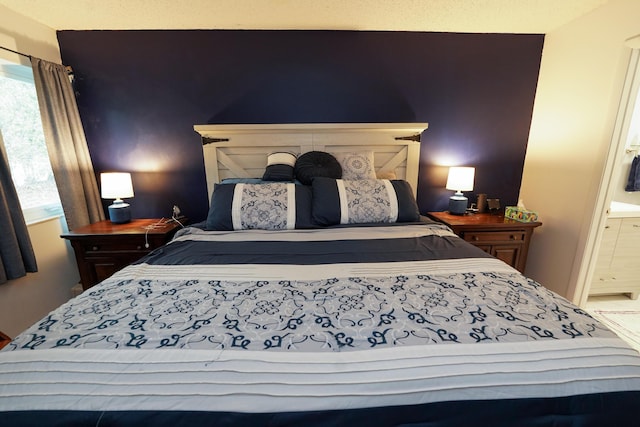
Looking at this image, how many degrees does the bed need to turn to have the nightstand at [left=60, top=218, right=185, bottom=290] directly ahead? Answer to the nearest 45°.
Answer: approximately 135° to its right

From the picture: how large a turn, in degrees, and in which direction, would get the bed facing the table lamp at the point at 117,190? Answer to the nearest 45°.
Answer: approximately 135° to its right

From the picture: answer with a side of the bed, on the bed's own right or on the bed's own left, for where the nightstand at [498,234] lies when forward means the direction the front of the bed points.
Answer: on the bed's own left

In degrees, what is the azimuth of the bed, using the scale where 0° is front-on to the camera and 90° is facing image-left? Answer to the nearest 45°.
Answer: approximately 0°

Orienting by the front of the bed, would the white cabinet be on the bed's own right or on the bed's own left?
on the bed's own left

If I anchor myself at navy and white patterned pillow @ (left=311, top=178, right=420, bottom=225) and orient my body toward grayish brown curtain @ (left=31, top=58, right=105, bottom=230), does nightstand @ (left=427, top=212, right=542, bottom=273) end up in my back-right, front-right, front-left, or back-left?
back-right
